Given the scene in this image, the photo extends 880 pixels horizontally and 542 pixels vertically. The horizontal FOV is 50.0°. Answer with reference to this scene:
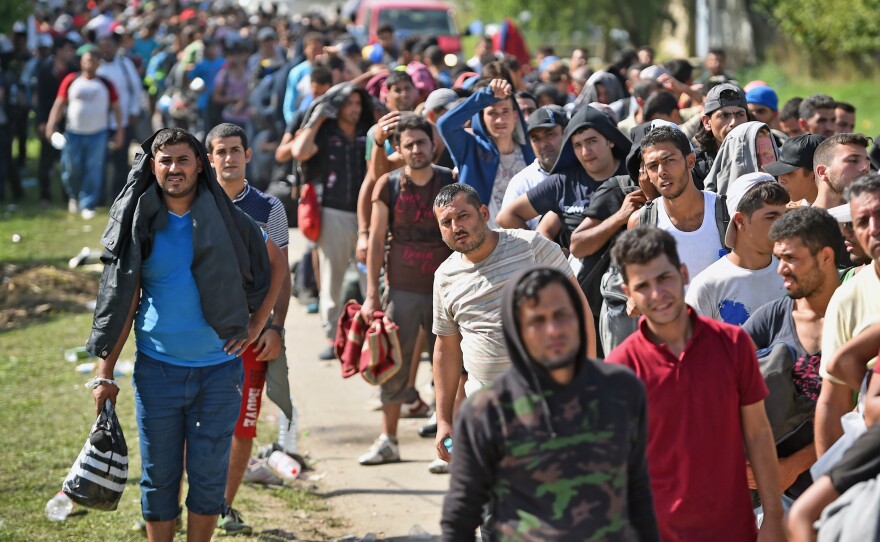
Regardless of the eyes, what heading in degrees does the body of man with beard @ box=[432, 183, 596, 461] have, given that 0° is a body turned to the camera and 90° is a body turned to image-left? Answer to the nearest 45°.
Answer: approximately 45°

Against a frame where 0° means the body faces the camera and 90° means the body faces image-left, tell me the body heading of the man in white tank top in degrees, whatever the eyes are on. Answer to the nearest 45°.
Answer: approximately 0°

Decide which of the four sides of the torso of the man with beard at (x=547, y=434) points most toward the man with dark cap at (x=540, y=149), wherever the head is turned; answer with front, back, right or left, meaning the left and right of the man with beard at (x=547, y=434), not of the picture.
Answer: back

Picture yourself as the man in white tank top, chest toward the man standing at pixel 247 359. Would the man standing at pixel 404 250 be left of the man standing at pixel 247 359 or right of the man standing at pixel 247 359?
right

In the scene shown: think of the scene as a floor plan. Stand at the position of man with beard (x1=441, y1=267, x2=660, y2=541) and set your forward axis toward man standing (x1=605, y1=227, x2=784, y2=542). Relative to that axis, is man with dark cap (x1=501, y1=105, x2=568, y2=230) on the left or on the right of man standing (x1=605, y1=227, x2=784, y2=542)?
left

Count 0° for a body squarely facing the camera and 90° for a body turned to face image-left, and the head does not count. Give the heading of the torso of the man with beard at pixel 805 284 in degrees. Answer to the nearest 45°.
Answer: approximately 45°
